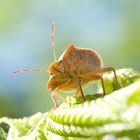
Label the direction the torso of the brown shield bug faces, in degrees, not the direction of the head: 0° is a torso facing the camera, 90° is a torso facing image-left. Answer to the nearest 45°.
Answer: approximately 45°
